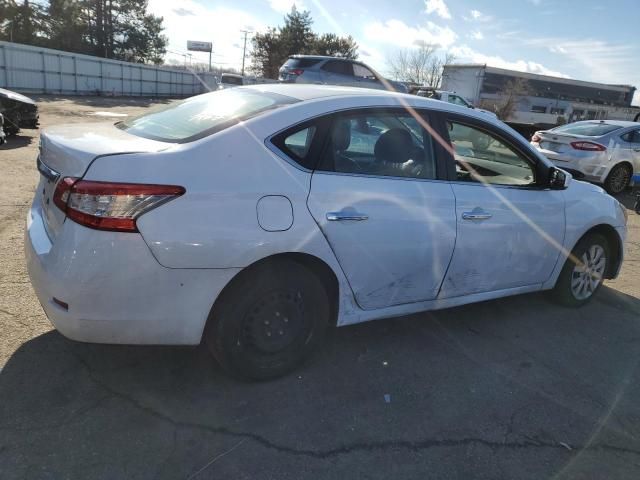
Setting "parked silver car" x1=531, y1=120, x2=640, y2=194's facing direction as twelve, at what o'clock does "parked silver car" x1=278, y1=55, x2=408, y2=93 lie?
"parked silver car" x1=278, y1=55, x2=408, y2=93 is roughly at 8 o'clock from "parked silver car" x1=531, y1=120, x2=640, y2=194.

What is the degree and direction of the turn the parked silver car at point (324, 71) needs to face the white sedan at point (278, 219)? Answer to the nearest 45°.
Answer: approximately 135° to its right

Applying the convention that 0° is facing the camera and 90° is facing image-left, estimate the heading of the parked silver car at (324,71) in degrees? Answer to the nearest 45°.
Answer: approximately 225°

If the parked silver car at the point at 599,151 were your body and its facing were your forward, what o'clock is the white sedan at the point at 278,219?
The white sedan is roughly at 5 o'clock from the parked silver car.

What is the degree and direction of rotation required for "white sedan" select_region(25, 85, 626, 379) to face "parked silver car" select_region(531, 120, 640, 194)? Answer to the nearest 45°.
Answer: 0° — it already faces it

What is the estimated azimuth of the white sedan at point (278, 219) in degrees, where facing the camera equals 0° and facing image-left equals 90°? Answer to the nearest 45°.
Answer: approximately 225°

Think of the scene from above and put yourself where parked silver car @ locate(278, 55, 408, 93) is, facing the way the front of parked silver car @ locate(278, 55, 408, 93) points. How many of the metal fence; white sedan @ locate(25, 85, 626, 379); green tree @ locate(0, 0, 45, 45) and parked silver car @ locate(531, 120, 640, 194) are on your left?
2

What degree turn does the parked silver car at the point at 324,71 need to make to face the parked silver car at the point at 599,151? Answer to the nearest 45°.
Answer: approximately 90° to its right

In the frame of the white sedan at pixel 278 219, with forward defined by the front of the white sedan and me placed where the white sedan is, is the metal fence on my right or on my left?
on my left

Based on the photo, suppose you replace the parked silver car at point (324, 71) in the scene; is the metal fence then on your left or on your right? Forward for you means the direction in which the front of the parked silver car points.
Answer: on your left
